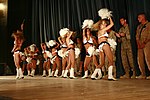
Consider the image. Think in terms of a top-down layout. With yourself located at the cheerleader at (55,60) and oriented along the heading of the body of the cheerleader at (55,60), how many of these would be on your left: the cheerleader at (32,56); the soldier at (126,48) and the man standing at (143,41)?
2

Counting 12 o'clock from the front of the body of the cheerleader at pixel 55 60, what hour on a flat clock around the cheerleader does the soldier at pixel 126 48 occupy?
The soldier is roughly at 9 o'clock from the cheerleader.

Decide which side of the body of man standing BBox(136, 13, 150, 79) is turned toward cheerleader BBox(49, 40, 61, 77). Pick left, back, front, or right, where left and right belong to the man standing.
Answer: right
